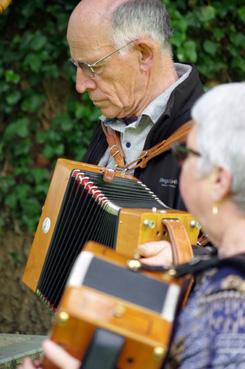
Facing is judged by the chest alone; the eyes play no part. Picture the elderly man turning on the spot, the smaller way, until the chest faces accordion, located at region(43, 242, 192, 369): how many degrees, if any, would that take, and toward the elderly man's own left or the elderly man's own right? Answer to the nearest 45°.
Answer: approximately 45° to the elderly man's own left

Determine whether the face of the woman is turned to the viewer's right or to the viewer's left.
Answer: to the viewer's left

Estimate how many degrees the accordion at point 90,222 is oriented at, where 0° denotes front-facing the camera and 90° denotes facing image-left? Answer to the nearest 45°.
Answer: approximately 45°

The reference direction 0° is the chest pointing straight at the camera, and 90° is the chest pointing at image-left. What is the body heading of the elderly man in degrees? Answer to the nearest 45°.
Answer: approximately 45°
